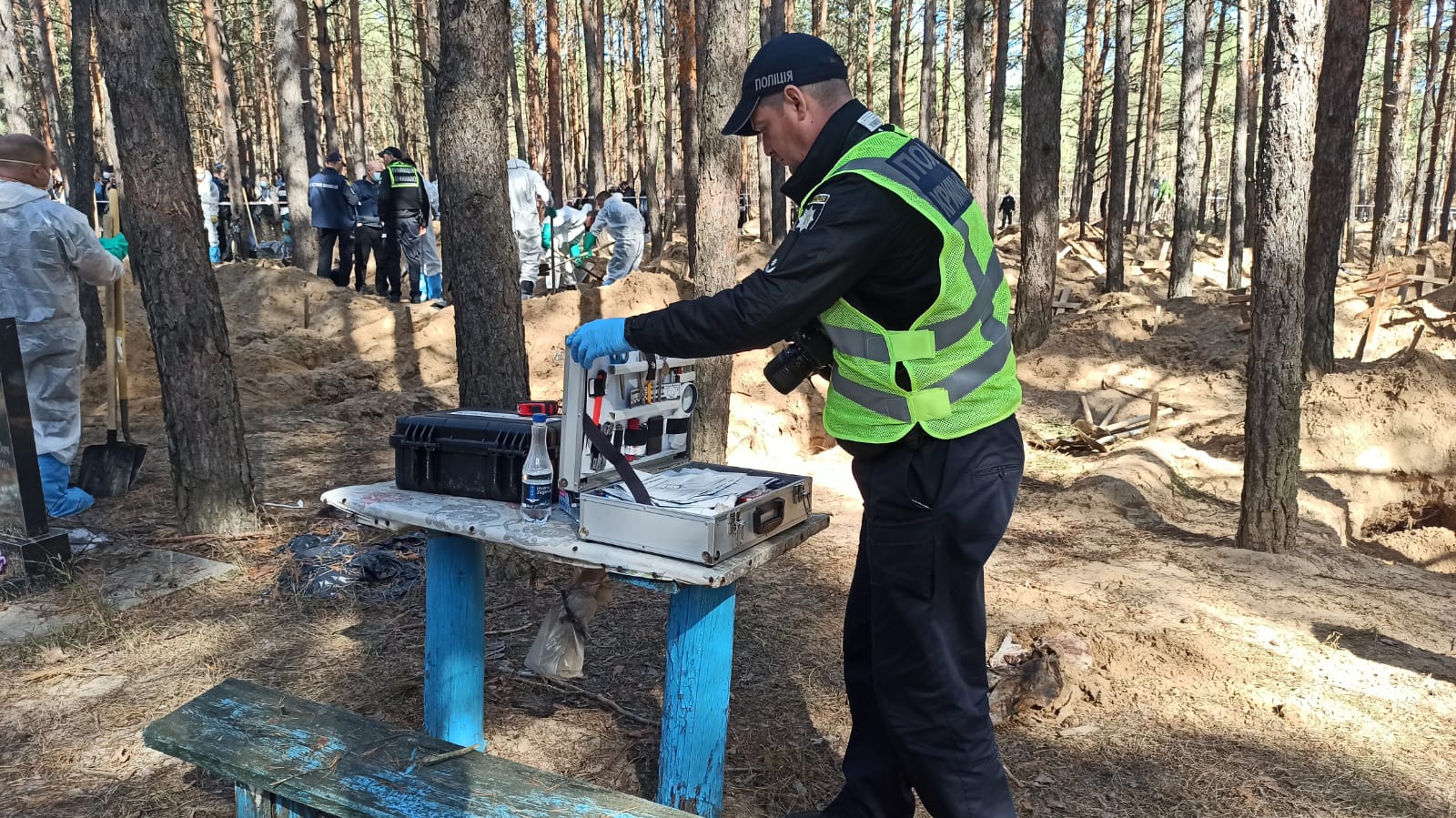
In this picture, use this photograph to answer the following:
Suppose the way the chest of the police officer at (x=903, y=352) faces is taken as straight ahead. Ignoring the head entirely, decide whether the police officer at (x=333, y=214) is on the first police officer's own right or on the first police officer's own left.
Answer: on the first police officer's own right

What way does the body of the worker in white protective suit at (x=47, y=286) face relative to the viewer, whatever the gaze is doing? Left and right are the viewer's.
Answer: facing away from the viewer and to the right of the viewer

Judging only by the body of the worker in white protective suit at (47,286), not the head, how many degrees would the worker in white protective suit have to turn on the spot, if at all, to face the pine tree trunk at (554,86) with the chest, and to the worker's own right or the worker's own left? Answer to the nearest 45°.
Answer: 0° — they already face it

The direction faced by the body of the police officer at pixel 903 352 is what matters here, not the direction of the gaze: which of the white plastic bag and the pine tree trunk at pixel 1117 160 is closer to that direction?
the white plastic bag

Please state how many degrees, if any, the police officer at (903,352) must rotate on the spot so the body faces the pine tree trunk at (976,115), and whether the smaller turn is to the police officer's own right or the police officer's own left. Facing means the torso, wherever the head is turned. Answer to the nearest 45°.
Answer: approximately 90° to the police officer's own right

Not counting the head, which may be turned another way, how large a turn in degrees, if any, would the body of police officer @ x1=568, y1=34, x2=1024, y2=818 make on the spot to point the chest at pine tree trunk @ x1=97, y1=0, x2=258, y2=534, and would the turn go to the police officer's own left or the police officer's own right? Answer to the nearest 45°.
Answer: approximately 45° to the police officer's own right

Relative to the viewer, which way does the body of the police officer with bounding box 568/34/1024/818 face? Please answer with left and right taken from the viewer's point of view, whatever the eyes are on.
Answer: facing to the left of the viewer

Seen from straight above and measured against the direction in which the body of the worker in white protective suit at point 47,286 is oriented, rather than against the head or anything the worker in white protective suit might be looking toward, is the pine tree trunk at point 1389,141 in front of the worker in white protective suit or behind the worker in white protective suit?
in front

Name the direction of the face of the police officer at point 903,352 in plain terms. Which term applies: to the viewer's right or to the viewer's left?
to the viewer's left
